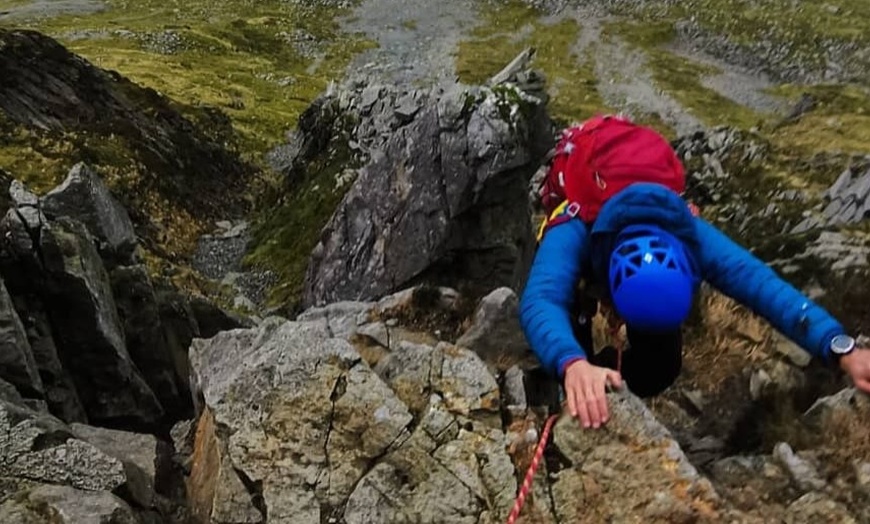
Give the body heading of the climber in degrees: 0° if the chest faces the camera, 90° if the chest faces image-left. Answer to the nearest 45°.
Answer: approximately 0°

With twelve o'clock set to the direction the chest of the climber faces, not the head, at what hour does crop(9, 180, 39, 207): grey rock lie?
The grey rock is roughly at 4 o'clock from the climber.

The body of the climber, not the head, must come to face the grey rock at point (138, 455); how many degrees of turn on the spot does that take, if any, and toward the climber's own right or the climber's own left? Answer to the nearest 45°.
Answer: approximately 90° to the climber's own right

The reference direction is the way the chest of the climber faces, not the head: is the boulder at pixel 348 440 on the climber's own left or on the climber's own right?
on the climber's own right

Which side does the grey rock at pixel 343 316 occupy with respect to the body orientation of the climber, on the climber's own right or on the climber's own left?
on the climber's own right

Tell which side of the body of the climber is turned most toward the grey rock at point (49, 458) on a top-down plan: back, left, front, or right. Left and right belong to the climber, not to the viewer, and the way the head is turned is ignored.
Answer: right

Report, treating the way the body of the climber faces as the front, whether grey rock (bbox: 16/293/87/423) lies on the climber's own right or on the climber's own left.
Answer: on the climber's own right

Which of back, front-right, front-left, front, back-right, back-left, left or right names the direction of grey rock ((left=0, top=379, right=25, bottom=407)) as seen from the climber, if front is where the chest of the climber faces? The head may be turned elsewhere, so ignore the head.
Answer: right
